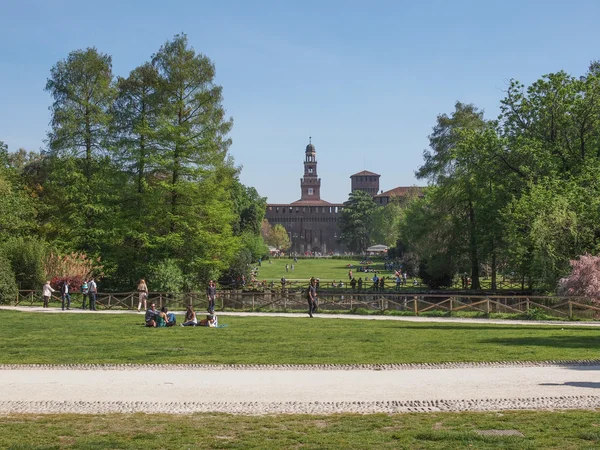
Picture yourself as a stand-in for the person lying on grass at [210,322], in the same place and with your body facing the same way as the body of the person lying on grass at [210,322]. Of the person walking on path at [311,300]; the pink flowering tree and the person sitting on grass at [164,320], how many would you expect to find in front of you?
1

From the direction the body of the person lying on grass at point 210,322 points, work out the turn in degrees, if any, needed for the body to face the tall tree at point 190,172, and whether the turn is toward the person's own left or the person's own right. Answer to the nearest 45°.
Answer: approximately 90° to the person's own right

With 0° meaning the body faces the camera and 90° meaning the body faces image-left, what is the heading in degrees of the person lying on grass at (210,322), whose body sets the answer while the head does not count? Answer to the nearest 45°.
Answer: approximately 90°

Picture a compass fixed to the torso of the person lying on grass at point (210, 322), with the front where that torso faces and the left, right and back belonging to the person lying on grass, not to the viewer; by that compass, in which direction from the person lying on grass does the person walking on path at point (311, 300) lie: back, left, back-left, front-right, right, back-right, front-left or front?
back-right

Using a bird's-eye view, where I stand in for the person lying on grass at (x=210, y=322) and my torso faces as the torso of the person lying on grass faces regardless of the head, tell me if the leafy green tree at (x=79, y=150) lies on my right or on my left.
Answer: on my right

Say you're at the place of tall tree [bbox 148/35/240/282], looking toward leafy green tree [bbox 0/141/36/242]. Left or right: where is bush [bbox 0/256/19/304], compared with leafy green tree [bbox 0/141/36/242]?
left

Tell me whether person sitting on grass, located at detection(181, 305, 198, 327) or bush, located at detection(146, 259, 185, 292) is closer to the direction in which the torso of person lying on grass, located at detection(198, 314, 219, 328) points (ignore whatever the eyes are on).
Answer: the person sitting on grass

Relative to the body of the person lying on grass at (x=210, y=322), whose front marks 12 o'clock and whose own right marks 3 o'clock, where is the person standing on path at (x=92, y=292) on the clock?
The person standing on path is roughly at 2 o'clock from the person lying on grass.

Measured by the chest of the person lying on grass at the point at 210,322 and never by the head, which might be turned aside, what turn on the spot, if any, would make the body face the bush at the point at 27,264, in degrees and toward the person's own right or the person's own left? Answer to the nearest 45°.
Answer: approximately 45° to the person's own right
